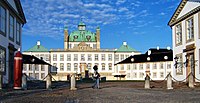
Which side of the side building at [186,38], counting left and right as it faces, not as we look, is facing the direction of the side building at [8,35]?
front

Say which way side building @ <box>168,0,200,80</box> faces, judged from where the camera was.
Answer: facing the viewer and to the left of the viewer

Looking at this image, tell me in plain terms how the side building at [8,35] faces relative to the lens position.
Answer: facing the viewer and to the right of the viewer

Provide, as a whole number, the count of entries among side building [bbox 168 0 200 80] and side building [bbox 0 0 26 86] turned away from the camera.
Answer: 0

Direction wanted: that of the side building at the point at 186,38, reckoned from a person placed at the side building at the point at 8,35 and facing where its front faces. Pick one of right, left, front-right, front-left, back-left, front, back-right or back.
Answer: front-left
